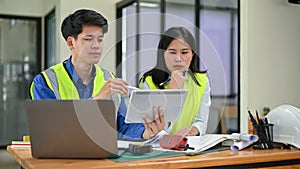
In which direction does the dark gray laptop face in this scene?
away from the camera

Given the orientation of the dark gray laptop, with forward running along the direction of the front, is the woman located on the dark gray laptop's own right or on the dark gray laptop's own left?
on the dark gray laptop's own right

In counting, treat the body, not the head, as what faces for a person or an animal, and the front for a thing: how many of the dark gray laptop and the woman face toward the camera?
1

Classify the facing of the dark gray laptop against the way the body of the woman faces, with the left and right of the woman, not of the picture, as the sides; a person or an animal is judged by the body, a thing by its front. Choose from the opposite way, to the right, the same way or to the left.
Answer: the opposite way

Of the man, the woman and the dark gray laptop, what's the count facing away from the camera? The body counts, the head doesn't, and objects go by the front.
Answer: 1

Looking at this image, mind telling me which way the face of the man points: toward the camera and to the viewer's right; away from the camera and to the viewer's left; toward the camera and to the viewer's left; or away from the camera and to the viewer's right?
toward the camera and to the viewer's right

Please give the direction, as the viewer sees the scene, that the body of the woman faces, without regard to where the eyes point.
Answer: toward the camera

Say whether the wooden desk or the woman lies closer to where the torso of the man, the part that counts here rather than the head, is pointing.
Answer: the wooden desk

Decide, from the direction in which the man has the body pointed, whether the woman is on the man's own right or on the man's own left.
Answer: on the man's own left

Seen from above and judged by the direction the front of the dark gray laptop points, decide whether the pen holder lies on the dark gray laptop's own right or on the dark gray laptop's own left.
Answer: on the dark gray laptop's own right
